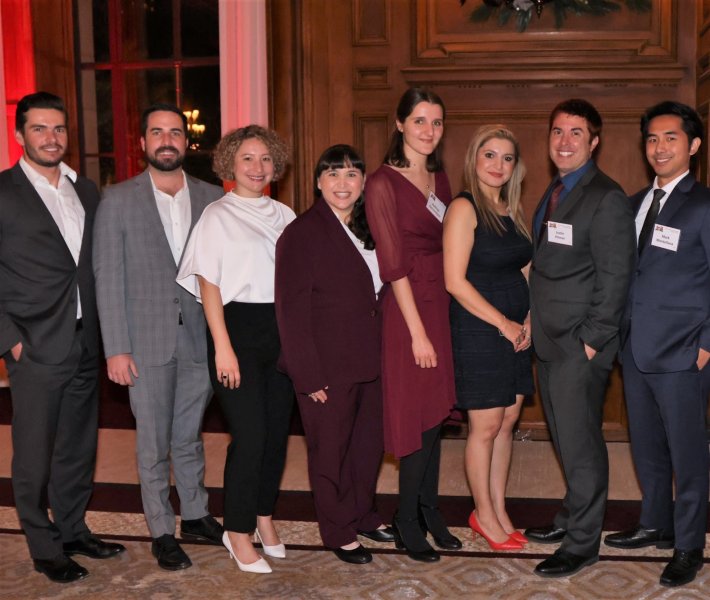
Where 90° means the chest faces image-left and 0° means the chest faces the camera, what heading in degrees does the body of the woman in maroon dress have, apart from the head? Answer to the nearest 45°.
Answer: approximately 315°

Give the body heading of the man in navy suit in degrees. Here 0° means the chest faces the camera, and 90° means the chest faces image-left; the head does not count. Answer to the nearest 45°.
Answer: approximately 45°

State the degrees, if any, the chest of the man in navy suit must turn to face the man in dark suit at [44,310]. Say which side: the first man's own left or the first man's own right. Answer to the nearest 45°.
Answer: approximately 45° to the first man's own right

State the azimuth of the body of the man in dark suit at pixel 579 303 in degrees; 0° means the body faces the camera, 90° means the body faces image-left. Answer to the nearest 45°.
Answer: approximately 45°
